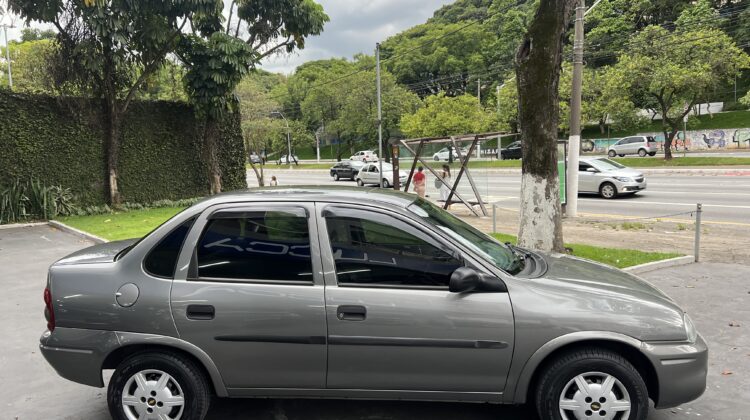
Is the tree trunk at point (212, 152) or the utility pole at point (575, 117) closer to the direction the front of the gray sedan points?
the utility pole

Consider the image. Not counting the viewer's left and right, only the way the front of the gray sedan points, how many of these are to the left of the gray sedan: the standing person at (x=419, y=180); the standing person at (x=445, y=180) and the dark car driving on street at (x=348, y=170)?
3

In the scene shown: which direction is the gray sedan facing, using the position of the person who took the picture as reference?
facing to the right of the viewer

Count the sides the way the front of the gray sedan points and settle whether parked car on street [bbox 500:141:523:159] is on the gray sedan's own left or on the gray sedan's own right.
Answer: on the gray sedan's own left

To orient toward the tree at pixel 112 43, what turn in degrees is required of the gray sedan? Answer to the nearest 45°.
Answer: approximately 135° to its left

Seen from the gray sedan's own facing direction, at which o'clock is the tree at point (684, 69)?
The tree is roughly at 10 o'clock from the gray sedan.

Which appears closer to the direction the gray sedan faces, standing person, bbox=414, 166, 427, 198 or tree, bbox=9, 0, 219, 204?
the standing person

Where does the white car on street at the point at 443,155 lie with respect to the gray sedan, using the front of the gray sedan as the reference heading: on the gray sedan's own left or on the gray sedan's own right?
on the gray sedan's own left

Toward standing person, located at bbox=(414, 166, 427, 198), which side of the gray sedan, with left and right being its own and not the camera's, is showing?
left

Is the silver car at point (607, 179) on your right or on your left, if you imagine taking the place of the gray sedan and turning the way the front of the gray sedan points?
on your left

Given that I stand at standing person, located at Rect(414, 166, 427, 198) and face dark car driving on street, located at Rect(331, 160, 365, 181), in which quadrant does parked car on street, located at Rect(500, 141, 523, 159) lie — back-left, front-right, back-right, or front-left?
front-right

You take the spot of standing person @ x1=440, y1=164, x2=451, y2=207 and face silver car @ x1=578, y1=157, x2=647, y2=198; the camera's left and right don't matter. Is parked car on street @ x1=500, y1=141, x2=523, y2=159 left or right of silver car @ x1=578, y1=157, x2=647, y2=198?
left

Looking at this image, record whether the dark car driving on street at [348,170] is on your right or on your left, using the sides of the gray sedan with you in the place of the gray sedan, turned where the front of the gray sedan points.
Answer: on your left

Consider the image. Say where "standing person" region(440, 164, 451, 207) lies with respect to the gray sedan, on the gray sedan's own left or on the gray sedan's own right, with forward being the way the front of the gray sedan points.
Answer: on the gray sedan's own left
